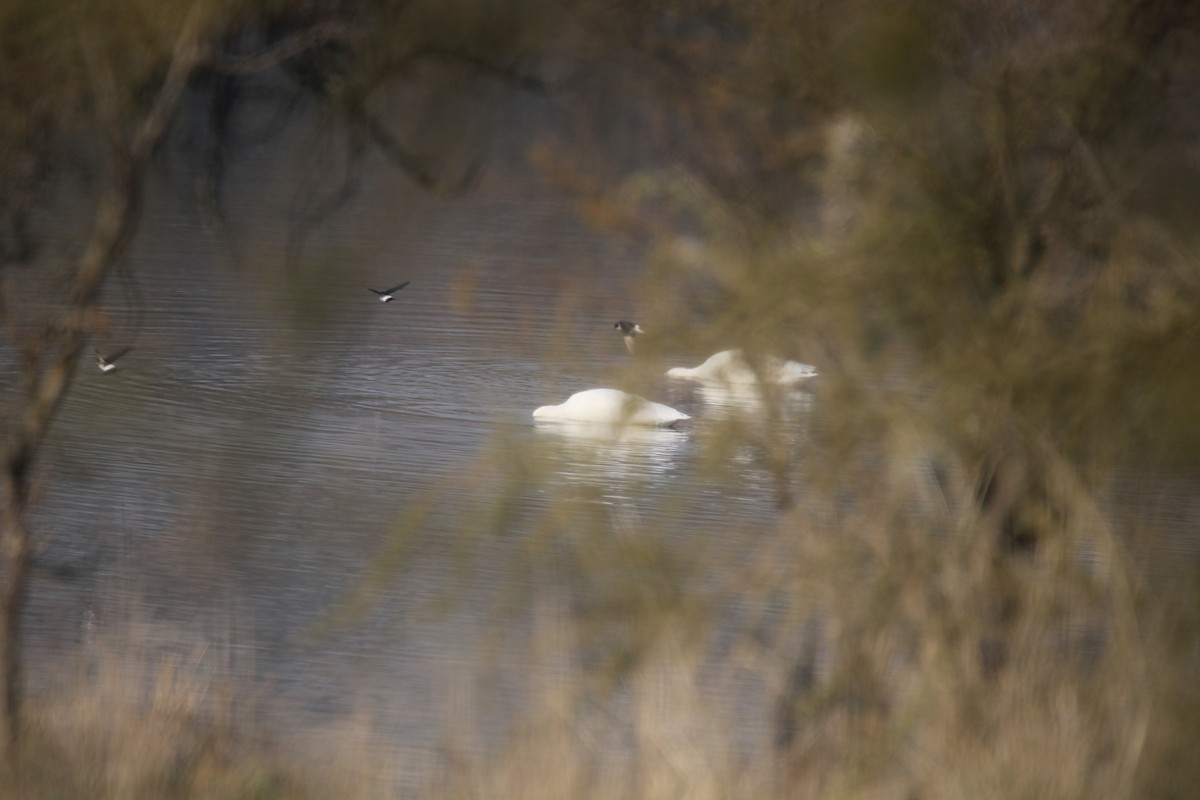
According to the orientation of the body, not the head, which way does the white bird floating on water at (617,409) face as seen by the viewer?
to the viewer's left
